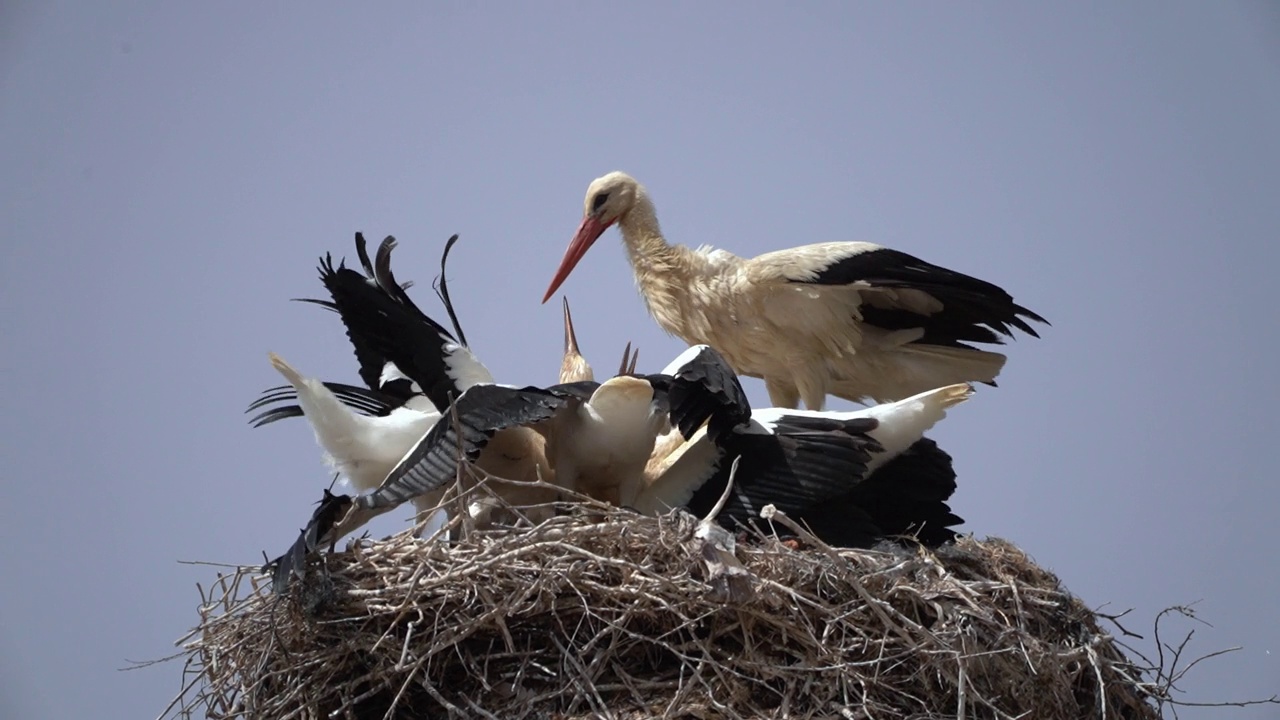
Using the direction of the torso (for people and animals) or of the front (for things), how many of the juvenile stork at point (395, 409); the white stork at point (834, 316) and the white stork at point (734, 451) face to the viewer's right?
1

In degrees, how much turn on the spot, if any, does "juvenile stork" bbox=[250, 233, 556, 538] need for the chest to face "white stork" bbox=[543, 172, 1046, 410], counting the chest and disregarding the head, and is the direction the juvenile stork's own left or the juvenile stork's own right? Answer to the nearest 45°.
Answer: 0° — it already faces it

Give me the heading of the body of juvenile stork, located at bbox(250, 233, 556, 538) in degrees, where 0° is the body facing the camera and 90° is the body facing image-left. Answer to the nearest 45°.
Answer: approximately 270°

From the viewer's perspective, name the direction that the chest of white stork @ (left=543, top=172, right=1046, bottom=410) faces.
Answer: to the viewer's left

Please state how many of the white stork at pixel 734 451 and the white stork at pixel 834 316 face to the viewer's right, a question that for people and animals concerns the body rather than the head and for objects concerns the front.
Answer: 0

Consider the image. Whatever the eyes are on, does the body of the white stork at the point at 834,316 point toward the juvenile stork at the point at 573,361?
yes
